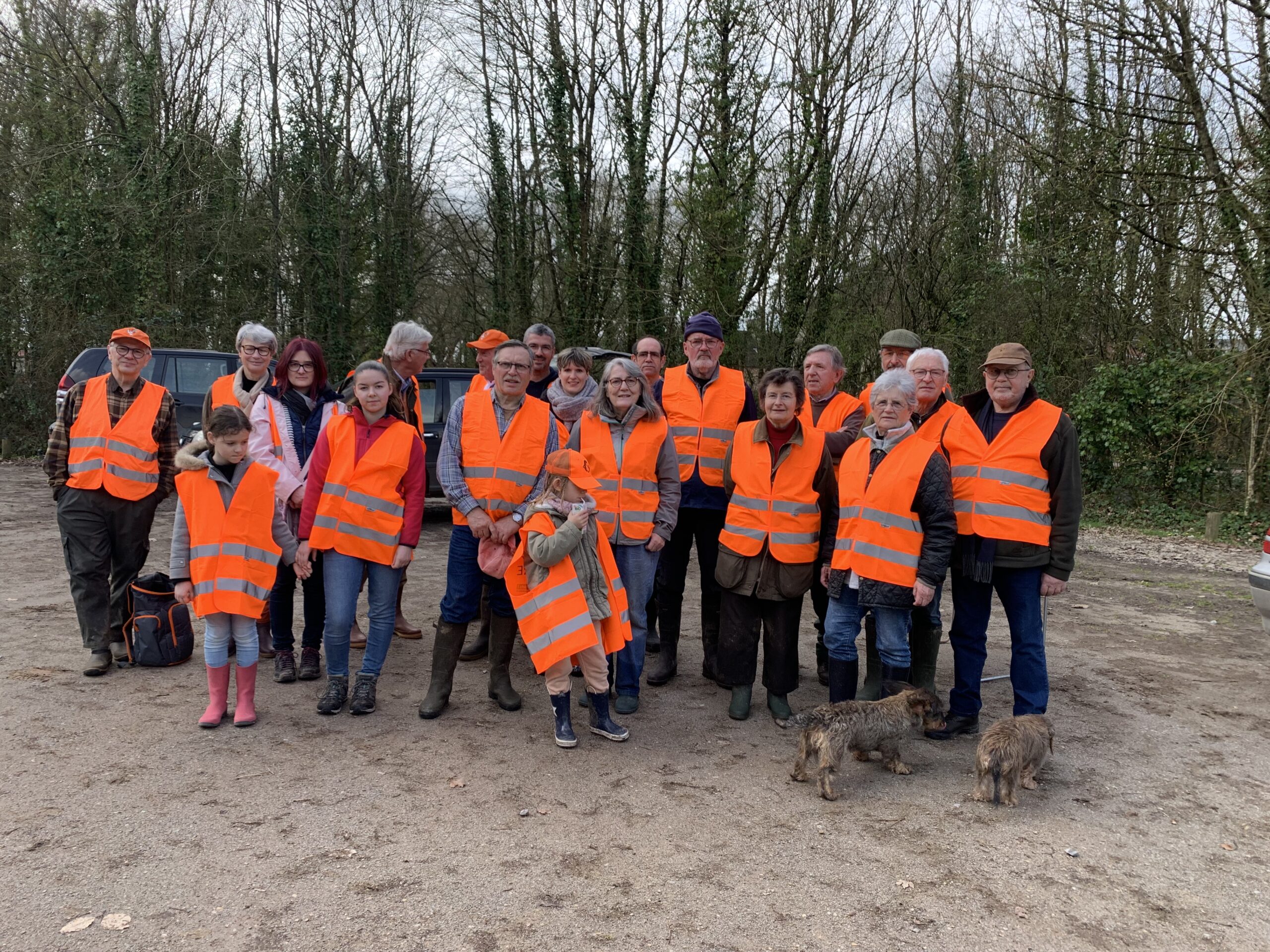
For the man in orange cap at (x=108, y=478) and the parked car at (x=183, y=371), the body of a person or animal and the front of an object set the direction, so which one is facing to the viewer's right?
the parked car

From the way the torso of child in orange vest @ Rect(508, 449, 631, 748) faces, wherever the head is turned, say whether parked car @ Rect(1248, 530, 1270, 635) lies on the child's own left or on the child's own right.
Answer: on the child's own left

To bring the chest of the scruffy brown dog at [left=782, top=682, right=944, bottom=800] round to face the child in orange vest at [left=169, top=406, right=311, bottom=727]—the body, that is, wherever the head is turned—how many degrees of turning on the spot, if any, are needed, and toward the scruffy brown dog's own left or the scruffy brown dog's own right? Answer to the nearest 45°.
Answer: approximately 135° to the scruffy brown dog's own left

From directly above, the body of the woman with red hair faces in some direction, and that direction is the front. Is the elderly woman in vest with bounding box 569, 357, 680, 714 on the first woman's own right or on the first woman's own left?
on the first woman's own left

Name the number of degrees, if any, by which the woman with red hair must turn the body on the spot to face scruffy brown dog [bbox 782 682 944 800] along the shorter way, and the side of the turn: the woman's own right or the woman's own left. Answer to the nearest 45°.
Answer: approximately 45° to the woman's own left

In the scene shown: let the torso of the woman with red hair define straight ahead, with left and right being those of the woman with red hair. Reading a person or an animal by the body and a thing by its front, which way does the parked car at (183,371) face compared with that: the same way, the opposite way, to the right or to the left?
to the left

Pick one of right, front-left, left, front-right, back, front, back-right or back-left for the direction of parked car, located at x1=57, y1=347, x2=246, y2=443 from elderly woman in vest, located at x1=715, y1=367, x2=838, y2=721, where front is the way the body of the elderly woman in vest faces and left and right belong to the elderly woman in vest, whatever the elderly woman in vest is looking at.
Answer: back-right

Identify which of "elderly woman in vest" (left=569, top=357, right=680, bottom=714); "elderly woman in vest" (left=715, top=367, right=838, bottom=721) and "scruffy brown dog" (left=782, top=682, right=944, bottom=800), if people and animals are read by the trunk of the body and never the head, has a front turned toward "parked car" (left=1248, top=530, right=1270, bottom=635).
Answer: the scruffy brown dog

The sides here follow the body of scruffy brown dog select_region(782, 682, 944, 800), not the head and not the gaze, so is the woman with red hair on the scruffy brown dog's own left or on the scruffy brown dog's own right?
on the scruffy brown dog's own left
